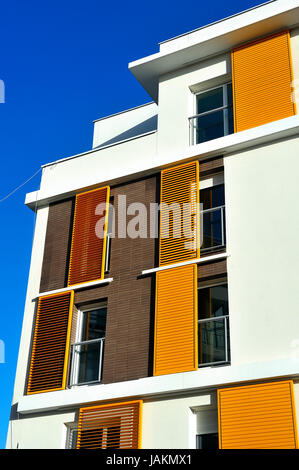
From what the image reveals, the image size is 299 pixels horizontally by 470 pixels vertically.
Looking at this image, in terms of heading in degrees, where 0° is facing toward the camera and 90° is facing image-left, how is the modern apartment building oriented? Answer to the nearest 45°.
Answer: approximately 45°
